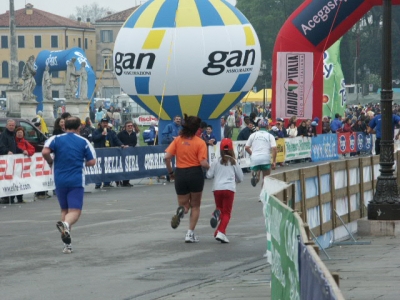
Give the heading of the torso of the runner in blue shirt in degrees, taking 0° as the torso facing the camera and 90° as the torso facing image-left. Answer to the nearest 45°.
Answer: approximately 180°

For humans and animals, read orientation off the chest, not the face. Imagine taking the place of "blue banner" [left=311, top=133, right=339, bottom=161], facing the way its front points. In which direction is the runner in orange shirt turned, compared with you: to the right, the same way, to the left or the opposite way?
the opposite way

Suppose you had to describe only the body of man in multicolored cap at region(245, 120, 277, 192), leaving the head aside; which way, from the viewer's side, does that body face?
away from the camera

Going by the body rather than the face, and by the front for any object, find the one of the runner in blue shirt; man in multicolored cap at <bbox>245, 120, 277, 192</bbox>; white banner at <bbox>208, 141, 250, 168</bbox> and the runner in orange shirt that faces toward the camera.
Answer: the white banner

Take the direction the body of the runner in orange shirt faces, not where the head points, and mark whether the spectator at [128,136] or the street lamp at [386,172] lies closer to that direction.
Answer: the spectator

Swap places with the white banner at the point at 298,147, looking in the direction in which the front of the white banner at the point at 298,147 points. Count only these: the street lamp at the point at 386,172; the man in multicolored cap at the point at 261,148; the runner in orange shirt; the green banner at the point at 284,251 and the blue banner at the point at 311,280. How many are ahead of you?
5

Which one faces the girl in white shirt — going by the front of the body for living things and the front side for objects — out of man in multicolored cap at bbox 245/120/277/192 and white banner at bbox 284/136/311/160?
the white banner

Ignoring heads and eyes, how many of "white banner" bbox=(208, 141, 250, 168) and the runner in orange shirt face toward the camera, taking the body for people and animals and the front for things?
1

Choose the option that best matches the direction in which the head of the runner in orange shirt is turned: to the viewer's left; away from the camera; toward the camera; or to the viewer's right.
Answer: away from the camera

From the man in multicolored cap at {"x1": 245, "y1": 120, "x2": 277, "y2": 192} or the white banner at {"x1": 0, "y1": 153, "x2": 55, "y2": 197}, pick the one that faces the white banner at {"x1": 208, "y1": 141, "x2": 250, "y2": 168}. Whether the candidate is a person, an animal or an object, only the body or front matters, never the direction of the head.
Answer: the man in multicolored cap

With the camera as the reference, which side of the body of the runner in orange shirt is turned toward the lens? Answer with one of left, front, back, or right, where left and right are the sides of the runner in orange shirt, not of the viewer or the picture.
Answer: back
